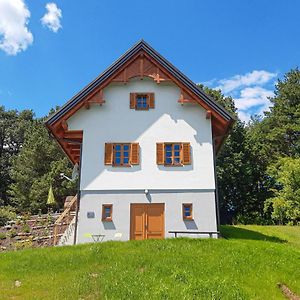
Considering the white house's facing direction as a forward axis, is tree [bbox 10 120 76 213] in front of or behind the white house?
behind

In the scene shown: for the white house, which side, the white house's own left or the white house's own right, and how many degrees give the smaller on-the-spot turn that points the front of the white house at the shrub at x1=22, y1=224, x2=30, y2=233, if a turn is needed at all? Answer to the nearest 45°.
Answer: approximately 135° to the white house's own right

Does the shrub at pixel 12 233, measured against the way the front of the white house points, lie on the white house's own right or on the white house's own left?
on the white house's own right

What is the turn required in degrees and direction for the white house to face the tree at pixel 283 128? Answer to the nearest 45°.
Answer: approximately 135° to its left

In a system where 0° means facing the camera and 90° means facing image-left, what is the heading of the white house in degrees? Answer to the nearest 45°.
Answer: approximately 0°
